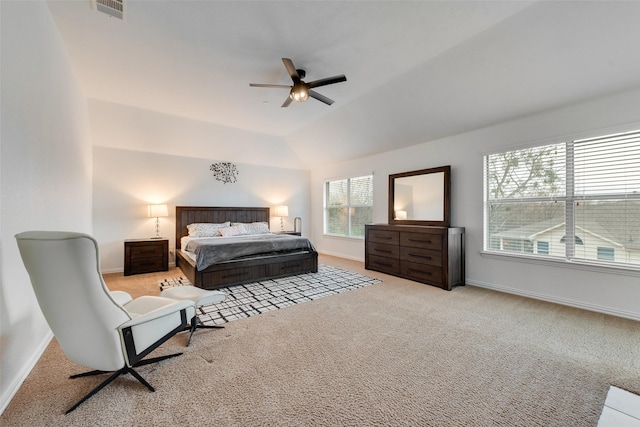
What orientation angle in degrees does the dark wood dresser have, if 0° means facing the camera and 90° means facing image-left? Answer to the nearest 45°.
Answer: approximately 45°

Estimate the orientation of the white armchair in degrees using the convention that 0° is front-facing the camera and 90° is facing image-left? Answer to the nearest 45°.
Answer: approximately 225°

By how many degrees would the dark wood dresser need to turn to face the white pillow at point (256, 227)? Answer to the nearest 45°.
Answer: approximately 45° to its right

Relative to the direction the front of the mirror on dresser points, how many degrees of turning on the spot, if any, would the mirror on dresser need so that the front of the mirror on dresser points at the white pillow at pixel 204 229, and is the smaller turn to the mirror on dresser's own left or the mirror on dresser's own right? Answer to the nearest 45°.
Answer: approximately 45° to the mirror on dresser's own right

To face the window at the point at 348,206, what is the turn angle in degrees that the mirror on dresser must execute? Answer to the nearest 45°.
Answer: approximately 90° to its right

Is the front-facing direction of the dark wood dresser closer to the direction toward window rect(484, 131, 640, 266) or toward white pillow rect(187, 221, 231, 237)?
the white pillow

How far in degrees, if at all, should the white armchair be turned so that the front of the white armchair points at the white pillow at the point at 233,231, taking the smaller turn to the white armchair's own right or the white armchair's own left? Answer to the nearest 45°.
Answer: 0° — it already faces it

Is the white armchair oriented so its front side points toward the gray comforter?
yes
